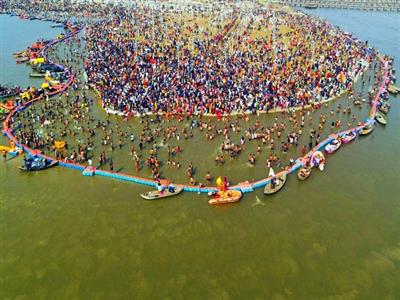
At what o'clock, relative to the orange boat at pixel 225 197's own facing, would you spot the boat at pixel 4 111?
The boat is roughly at 7 o'clock from the orange boat.

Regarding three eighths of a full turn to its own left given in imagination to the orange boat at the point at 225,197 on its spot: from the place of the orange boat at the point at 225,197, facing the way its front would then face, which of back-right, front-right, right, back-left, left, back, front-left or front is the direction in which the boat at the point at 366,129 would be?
right

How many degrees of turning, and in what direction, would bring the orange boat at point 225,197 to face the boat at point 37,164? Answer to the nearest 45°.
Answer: approximately 180°

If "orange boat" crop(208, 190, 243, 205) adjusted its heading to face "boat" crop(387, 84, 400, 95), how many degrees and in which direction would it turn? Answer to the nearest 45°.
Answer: approximately 45° to its left

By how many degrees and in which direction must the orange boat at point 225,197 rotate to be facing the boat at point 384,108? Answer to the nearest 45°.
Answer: approximately 45° to its left
